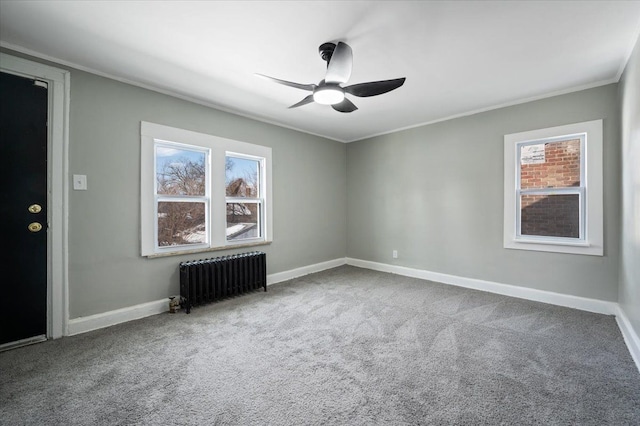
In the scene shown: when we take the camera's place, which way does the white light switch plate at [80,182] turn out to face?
facing the viewer

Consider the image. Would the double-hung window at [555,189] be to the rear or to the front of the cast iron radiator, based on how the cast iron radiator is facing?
to the front

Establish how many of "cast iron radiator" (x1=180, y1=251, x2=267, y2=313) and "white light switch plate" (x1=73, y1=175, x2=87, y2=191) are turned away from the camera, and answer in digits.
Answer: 0

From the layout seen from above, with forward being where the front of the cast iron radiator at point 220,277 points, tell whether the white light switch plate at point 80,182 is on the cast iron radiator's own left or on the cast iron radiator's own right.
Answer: on the cast iron radiator's own right

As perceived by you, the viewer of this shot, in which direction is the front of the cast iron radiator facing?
facing the viewer and to the right of the viewer

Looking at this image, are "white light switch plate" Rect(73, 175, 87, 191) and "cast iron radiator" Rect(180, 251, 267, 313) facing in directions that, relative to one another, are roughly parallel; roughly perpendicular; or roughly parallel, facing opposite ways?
roughly parallel

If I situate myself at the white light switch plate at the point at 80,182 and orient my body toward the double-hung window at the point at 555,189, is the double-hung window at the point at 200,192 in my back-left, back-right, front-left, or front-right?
front-left

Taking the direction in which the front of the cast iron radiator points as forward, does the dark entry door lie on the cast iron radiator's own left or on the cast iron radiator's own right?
on the cast iron radiator's own right

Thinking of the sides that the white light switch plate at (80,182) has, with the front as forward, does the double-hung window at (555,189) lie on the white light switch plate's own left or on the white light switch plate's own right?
on the white light switch plate's own left

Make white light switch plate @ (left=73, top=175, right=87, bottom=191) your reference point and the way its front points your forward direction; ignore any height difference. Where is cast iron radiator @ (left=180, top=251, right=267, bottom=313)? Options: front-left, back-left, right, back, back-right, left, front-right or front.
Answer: left
